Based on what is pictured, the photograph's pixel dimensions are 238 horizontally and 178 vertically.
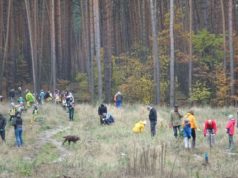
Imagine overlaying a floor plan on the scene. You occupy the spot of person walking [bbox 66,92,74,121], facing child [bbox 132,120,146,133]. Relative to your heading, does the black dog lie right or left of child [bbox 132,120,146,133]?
right

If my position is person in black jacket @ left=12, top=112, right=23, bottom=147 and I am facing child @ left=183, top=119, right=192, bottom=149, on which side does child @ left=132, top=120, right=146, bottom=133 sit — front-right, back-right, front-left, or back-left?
front-left

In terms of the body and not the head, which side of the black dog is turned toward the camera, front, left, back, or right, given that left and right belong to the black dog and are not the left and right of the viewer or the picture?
right

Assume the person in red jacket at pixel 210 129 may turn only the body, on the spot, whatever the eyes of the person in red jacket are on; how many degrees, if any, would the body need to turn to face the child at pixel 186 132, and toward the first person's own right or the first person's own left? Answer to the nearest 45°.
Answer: approximately 45° to the first person's own right
